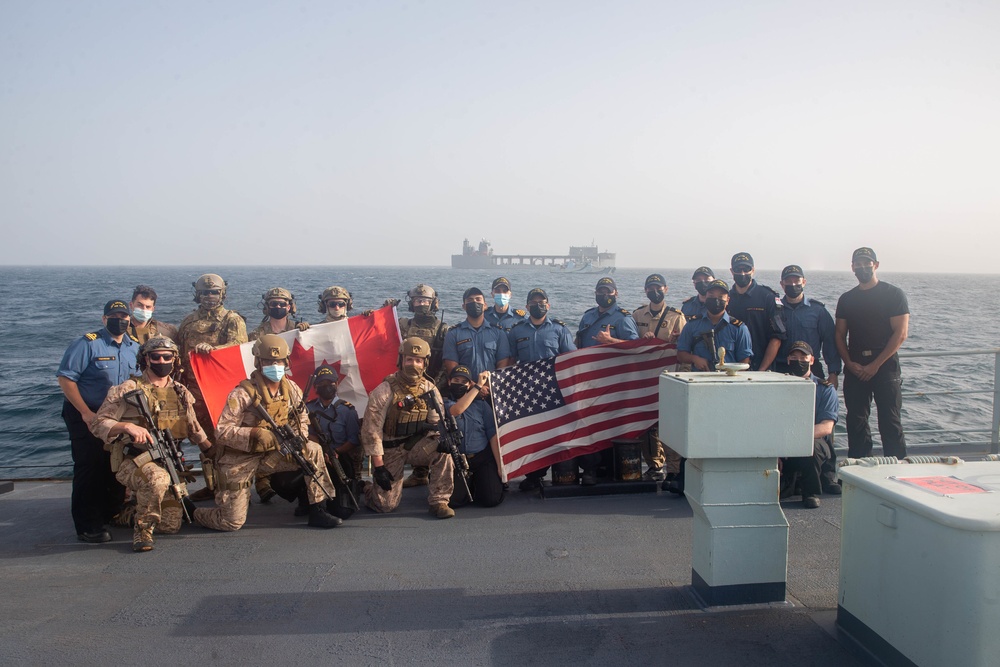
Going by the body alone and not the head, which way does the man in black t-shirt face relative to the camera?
toward the camera

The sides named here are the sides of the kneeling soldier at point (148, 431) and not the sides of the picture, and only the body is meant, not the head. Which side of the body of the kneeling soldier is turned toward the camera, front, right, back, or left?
front

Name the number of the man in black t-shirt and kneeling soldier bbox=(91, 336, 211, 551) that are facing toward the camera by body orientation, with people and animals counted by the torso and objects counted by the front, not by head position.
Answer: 2

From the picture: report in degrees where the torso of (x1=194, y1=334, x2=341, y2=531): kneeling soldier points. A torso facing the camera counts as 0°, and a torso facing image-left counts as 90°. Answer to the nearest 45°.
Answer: approximately 315°

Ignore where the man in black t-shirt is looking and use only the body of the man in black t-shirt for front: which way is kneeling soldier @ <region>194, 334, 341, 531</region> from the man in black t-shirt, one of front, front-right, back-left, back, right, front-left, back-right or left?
front-right

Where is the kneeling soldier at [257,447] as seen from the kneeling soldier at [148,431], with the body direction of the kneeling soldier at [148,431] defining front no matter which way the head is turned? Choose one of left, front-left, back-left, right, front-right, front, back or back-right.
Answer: left

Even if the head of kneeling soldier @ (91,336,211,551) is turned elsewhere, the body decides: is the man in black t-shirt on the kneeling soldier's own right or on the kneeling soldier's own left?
on the kneeling soldier's own left
